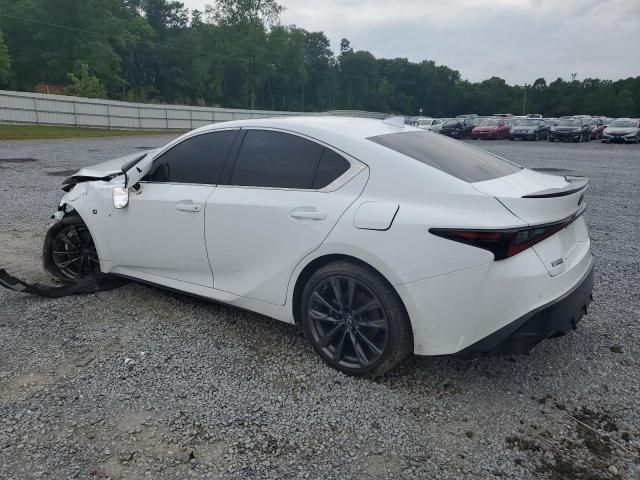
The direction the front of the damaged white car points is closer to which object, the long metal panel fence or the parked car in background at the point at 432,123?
the long metal panel fence

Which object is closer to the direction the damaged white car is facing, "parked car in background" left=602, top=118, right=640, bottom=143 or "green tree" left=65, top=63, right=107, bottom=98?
the green tree

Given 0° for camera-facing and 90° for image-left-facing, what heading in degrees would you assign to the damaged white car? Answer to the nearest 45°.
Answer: approximately 135°

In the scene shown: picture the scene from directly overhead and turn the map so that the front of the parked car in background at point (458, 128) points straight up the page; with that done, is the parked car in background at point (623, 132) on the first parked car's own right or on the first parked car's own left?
on the first parked car's own left
